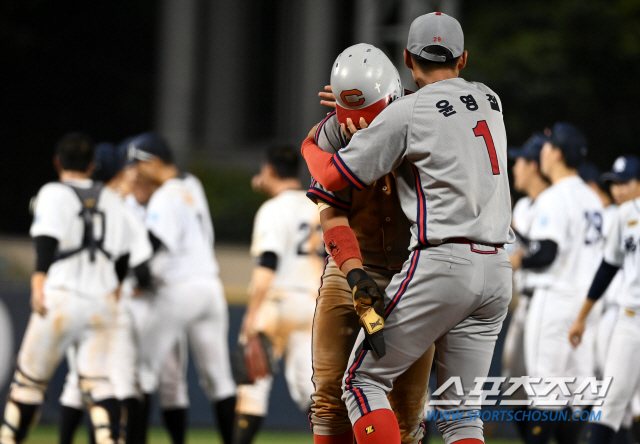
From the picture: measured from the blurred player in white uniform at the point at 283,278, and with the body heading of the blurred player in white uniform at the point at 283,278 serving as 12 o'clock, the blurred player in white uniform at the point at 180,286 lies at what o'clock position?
the blurred player in white uniform at the point at 180,286 is roughly at 10 o'clock from the blurred player in white uniform at the point at 283,278.

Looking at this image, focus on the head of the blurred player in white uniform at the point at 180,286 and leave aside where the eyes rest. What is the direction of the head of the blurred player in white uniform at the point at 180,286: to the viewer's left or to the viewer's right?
to the viewer's left

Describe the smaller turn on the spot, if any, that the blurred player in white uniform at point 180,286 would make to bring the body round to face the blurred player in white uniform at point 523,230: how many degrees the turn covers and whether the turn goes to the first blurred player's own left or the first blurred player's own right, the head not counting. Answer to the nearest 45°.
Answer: approximately 135° to the first blurred player's own right

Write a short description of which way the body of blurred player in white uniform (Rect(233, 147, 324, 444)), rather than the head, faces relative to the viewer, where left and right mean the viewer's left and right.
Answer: facing away from the viewer and to the left of the viewer

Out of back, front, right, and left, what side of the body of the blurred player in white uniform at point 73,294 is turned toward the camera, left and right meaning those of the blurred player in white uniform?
back

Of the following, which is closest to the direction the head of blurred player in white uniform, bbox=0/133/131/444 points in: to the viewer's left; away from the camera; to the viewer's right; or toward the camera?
away from the camera

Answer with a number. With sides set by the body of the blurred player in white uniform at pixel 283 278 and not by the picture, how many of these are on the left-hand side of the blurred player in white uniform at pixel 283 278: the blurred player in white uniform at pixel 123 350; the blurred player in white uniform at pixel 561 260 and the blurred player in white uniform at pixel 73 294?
2

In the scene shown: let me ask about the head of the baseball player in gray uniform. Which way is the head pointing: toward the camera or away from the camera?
away from the camera

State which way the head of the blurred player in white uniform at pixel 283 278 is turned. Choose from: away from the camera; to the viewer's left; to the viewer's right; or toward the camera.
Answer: to the viewer's left

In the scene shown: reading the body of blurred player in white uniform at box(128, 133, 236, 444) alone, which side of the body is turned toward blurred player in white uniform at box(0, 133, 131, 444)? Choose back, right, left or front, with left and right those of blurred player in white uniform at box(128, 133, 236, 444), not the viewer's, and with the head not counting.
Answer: front

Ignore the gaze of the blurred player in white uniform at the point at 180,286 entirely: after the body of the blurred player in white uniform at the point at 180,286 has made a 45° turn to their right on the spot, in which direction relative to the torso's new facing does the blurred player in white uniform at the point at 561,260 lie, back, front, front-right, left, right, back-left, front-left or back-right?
right

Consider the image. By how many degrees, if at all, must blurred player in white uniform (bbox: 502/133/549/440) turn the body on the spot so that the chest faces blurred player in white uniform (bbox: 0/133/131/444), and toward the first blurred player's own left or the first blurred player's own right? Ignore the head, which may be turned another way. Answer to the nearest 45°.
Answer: approximately 45° to the first blurred player's own left

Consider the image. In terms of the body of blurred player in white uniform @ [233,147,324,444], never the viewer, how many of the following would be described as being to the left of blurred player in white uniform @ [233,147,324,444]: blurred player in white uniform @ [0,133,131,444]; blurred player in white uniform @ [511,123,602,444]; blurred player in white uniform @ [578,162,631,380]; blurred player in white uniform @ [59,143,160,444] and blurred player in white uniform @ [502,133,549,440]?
2

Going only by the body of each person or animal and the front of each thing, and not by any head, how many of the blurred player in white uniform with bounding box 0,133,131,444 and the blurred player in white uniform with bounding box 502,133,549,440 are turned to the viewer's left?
1

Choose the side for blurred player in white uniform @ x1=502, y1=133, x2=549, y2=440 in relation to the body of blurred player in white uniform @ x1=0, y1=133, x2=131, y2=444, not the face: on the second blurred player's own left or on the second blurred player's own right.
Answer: on the second blurred player's own right

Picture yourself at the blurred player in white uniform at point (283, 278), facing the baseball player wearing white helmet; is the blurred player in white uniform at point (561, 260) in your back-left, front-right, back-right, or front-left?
front-left
